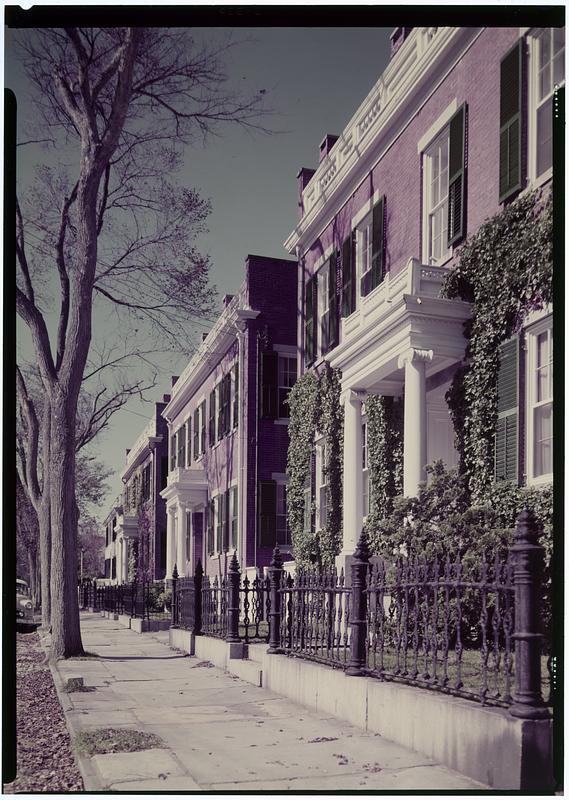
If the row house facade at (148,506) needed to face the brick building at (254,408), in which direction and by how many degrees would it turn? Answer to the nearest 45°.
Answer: approximately 90° to its left

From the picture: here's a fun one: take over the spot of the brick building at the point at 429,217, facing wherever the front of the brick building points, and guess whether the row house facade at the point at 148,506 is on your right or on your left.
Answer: on your right

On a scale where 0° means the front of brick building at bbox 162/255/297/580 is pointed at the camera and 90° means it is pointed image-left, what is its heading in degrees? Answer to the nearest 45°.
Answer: approximately 90°

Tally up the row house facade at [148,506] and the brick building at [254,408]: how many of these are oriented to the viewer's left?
2

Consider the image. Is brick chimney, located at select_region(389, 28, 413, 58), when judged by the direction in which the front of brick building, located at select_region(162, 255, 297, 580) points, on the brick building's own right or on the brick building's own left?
on the brick building's own left

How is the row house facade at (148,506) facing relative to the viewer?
to the viewer's left

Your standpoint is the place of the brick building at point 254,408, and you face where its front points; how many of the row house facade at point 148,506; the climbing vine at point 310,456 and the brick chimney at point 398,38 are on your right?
1

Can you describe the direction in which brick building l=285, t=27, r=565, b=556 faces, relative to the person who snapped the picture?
facing the viewer and to the left of the viewer

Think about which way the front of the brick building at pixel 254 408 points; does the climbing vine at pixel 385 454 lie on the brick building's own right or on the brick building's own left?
on the brick building's own left

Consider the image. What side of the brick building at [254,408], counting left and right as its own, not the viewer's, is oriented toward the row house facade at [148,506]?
right

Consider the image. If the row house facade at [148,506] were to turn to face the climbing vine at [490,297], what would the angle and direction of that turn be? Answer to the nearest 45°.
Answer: approximately 90° to its left

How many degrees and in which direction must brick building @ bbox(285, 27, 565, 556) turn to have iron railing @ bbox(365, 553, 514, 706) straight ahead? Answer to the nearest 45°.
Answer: approximately 45° to its left
